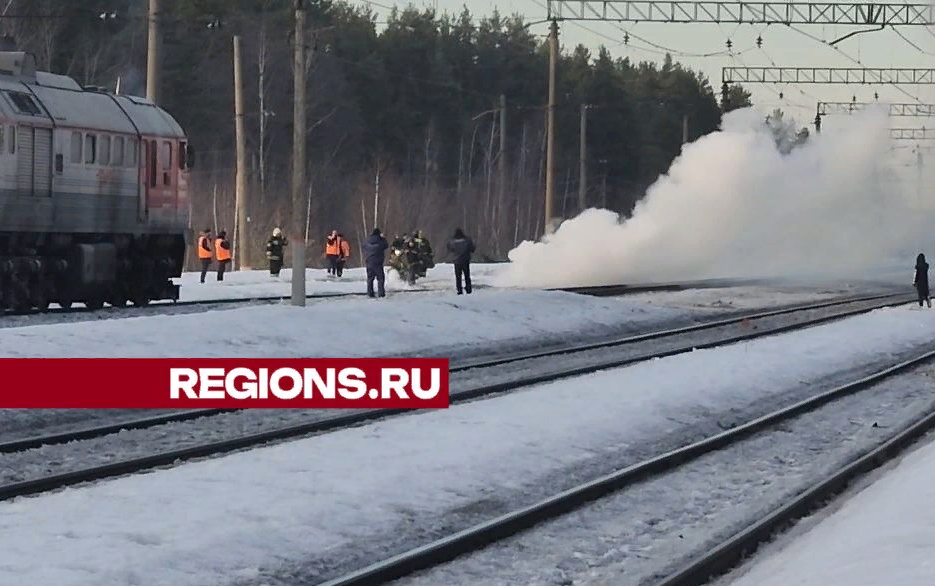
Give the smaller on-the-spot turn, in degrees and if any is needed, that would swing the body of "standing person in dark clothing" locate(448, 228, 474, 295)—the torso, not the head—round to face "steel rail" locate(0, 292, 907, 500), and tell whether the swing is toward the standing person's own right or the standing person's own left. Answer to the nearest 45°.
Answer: approximately 180°

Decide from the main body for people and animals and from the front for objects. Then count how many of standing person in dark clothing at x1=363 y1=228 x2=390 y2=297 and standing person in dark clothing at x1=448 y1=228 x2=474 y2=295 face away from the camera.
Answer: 2

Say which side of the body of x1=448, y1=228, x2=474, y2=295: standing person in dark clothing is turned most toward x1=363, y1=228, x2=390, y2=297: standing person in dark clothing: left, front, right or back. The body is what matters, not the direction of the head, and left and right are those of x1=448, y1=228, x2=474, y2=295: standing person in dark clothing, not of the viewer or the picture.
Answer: left

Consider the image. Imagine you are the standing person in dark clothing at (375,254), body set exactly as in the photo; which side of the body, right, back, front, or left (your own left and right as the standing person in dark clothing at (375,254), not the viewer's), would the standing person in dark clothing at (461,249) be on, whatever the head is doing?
right

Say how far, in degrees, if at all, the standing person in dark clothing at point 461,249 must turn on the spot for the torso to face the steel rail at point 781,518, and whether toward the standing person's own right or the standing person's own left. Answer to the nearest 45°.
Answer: approximately 180°

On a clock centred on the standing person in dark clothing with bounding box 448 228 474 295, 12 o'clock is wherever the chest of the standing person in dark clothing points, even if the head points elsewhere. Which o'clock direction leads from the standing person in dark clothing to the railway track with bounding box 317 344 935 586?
The railway track is roughly at 6 o'clock from the standing person in dark clothing.

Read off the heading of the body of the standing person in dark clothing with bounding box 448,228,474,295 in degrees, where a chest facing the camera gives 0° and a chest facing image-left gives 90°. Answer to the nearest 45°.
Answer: approximately 180°

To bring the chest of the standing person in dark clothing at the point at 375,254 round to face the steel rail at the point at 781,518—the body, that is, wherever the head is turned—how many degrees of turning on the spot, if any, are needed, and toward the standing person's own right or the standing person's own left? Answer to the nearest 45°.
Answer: approximately 180°

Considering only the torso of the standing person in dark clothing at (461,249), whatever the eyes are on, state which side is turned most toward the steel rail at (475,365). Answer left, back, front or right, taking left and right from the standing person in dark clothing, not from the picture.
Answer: back

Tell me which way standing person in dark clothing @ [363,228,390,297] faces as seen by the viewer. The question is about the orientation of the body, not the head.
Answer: away from the camera
